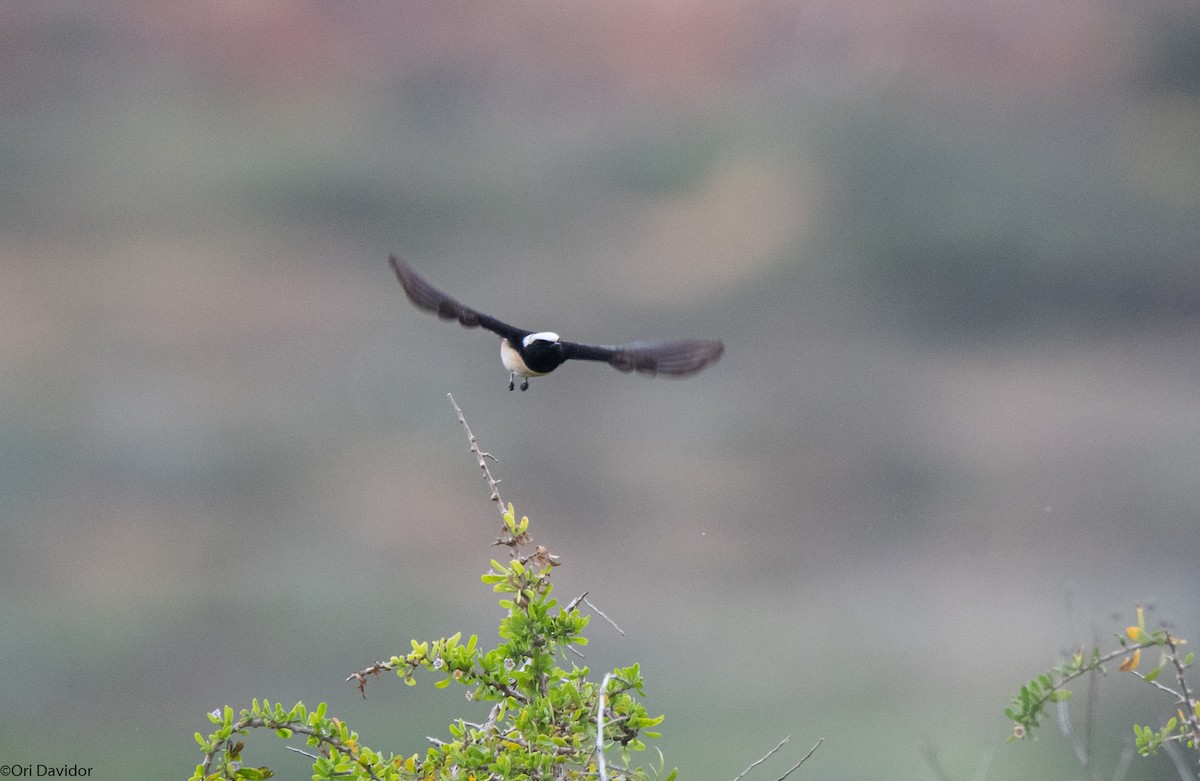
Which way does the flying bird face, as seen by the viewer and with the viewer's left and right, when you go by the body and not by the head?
facing the viewer and to the right of the viewer
